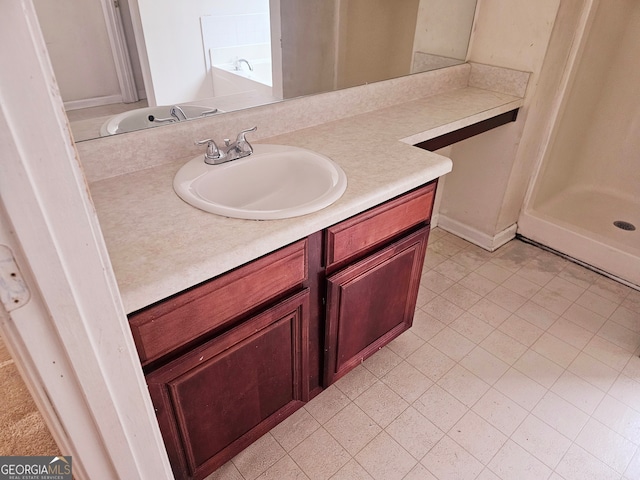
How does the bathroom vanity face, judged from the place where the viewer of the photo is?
facing the viewer and to the right of the viewer

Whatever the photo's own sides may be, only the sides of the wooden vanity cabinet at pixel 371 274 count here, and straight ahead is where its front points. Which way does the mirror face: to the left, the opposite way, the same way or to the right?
the same way

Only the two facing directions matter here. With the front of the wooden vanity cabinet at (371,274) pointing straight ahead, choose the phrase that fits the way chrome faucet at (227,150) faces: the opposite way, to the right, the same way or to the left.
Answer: the same way

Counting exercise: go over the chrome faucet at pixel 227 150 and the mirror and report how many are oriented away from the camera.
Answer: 0

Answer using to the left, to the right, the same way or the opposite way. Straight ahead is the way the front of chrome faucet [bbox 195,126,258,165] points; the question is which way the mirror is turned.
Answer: the same way

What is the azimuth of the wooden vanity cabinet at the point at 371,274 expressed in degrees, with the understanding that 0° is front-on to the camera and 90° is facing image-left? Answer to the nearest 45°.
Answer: approximately 315°

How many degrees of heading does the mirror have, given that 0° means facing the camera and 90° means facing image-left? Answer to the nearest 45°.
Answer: approximately 315°

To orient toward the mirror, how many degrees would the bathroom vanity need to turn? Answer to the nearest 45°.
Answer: approximately 135° to its left

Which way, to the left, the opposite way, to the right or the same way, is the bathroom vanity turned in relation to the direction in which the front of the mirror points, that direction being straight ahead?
the same way

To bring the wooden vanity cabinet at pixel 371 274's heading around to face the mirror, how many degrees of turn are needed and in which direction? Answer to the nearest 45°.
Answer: approximately 180°
